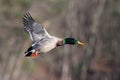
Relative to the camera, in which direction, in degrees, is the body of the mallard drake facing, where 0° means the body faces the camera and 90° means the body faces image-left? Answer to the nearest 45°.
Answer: approximately 270°
